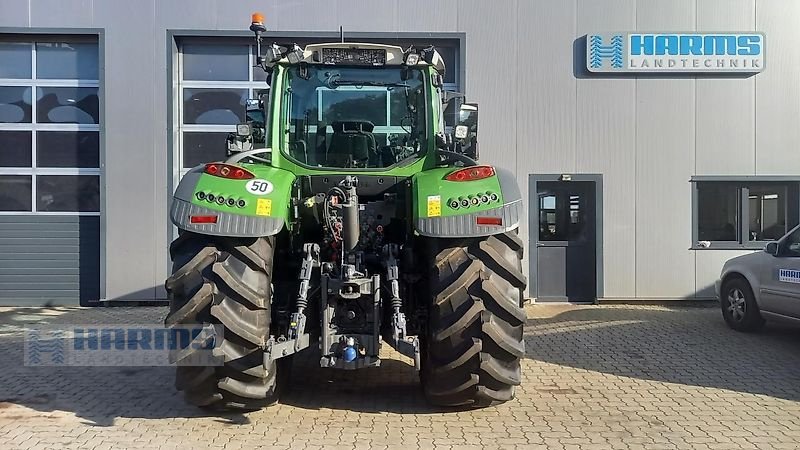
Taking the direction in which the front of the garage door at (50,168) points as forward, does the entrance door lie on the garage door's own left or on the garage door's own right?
on the garage door's own left

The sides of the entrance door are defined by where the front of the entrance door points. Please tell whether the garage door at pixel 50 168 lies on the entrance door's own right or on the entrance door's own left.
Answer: on the entrance door's own right

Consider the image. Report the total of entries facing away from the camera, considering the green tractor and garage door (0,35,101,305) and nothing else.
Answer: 1

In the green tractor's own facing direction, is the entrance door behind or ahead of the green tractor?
ahead

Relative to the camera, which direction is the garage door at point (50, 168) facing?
toward the camera

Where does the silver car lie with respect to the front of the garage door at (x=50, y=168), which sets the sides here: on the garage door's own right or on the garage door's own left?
on the garage door's own left

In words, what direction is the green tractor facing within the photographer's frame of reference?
facing away from the viewer

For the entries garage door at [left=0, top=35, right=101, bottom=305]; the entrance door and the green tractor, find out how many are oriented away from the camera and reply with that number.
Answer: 1

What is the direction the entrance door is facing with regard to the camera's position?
facing the viewer

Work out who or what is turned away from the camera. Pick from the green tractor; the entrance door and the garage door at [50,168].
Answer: the green tractor

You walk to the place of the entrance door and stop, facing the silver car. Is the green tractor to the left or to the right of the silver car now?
right

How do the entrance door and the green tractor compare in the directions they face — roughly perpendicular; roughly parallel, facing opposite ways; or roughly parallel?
roughly parallel, facing opposite ways

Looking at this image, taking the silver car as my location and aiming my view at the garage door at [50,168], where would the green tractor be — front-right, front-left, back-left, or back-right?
front-left
